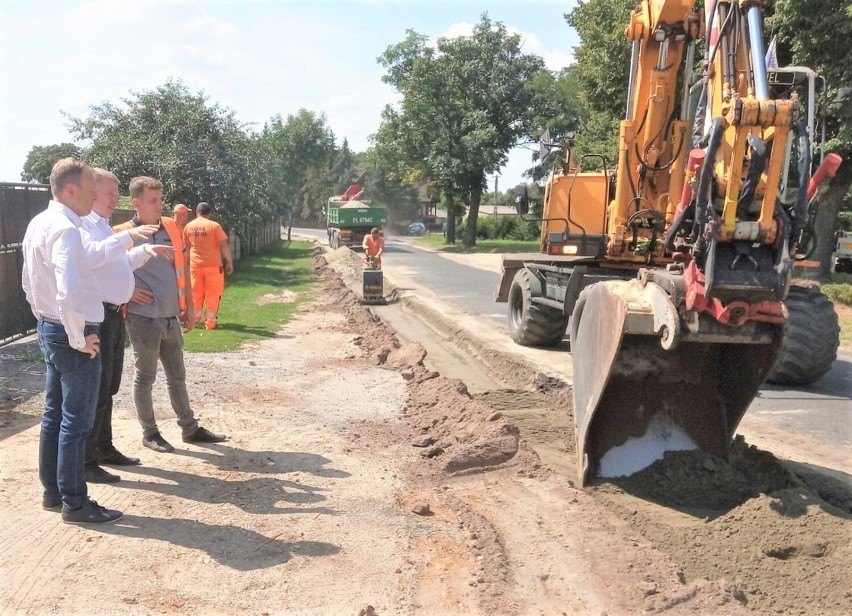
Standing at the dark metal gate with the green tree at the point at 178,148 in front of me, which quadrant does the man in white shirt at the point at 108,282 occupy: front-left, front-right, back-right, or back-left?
back-right

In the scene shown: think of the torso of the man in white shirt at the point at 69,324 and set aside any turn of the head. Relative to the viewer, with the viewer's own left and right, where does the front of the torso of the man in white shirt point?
facing to the right of the viewer

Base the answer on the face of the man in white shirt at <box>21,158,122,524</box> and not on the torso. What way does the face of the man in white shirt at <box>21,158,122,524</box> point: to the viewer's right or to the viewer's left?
to the viewer's right

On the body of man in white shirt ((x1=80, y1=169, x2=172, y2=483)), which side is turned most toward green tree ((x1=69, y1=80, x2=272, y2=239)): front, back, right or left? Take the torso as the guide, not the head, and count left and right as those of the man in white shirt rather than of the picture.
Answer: left

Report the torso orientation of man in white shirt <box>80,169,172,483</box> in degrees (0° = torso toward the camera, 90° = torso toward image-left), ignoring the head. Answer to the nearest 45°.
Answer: approximately 270°

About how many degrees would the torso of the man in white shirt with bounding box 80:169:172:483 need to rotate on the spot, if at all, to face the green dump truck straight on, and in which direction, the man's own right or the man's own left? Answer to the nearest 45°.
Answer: approximately 90° to the man's own left

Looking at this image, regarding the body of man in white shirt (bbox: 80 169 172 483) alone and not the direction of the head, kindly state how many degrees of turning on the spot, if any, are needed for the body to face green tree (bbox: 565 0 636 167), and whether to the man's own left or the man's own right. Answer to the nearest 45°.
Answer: approximately 45° to the man's own left

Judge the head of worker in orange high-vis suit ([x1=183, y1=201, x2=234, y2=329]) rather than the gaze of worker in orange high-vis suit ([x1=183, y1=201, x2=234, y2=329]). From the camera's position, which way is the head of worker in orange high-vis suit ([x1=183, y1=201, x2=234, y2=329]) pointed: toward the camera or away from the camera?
away from the camera

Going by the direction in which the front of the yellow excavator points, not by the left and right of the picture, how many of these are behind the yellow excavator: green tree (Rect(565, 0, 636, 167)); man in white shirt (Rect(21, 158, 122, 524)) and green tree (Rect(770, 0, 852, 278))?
2

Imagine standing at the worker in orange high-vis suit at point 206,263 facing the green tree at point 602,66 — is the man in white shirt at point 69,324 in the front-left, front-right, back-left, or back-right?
back-right

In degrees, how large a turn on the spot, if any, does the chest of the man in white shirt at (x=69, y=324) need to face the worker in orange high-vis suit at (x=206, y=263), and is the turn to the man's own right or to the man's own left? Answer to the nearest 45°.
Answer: approximately 90° to the man's own left

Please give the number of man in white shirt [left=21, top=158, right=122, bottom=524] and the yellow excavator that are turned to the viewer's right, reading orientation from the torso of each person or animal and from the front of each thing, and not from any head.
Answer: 1

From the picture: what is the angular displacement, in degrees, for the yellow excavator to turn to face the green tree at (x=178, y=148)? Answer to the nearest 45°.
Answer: approximately 135° to its right
